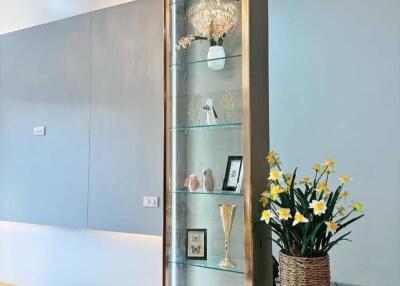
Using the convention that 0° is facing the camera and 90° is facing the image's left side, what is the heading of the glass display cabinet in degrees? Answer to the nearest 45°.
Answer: approximately 45°

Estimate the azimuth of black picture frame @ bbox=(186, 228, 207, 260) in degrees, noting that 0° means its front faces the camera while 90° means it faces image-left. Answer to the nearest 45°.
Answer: approximately 0°

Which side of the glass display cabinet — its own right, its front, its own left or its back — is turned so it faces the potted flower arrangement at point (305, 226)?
left

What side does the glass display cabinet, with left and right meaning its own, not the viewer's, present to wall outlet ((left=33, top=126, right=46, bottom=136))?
right
